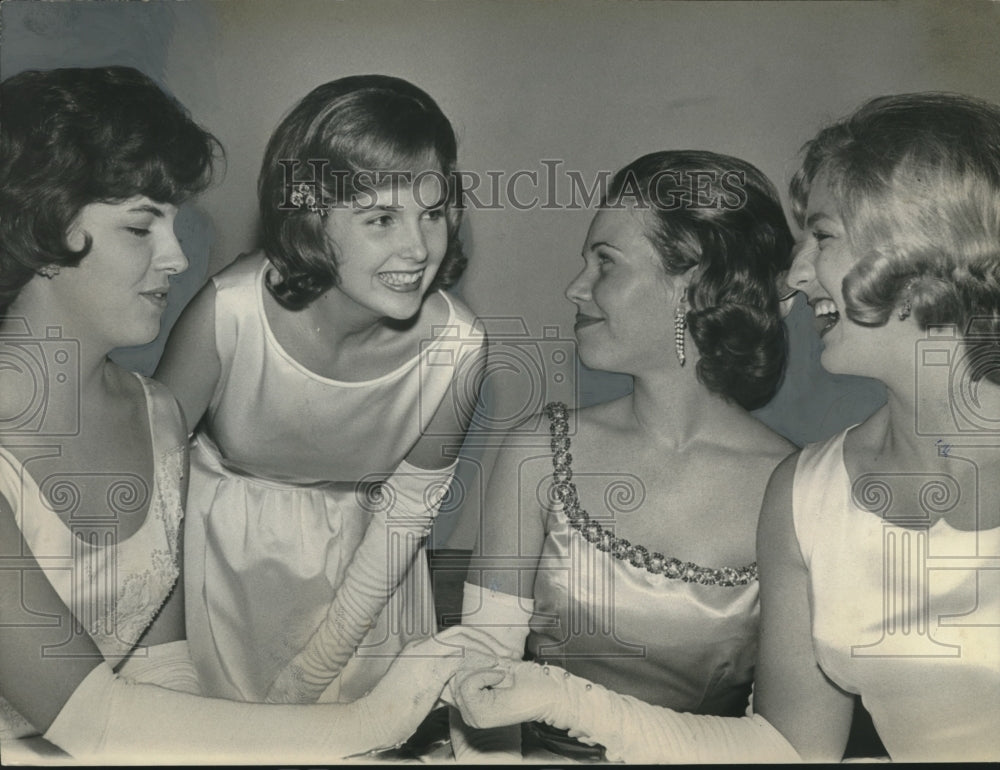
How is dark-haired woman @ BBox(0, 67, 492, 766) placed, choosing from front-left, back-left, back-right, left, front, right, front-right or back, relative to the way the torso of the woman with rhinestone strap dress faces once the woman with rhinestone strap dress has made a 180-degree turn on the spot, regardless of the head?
left

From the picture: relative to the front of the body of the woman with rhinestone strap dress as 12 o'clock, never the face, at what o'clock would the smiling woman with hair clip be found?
The smiling woman with hair clip is roughly at 3 o'clock from the woman with rhinestone strap dress.

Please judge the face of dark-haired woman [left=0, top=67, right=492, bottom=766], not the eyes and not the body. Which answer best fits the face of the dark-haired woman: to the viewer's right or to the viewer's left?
to the viewer's right

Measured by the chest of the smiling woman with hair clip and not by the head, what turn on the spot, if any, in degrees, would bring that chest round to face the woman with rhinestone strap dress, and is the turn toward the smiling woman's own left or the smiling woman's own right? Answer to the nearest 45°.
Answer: approximately 45° to the smiling woman's own left

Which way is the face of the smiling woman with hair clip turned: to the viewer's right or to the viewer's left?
to the viewer's right

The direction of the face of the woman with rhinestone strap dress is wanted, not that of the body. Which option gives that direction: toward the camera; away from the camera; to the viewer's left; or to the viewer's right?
to the viewer's left

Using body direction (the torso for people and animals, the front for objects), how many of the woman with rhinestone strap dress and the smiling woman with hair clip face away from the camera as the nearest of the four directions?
0

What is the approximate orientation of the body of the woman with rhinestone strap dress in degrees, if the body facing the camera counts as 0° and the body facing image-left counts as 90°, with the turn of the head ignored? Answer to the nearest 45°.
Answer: approximately 0°

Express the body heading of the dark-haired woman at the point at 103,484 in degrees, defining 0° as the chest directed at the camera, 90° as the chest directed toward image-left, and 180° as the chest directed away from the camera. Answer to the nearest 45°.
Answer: approximately 315°

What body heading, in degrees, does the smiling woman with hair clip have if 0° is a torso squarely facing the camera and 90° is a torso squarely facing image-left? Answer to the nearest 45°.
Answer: approximately 315°
